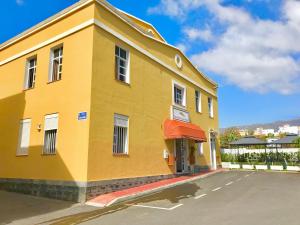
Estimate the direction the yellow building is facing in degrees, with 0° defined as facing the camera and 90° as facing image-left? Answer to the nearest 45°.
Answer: approximately 315°
